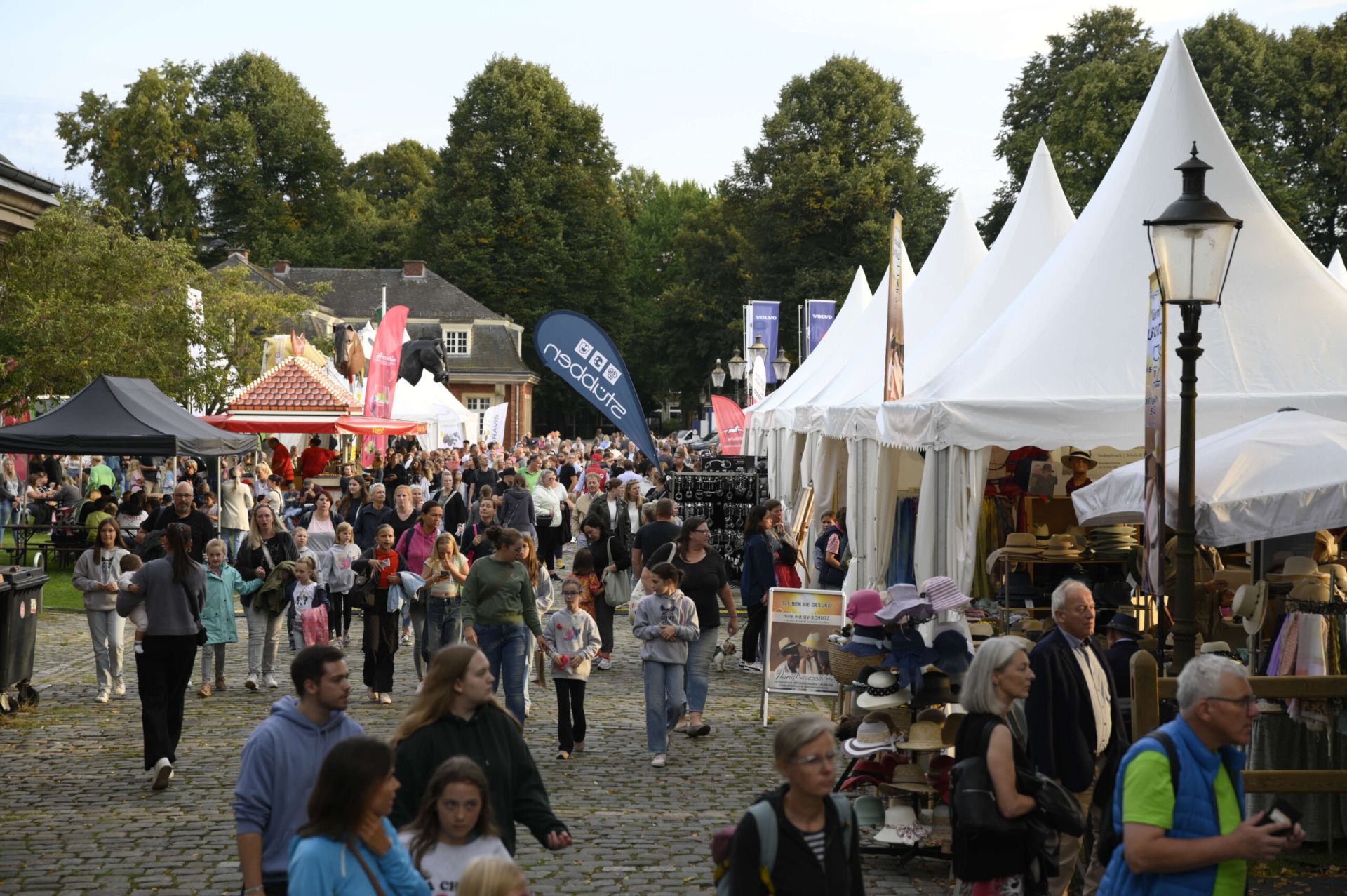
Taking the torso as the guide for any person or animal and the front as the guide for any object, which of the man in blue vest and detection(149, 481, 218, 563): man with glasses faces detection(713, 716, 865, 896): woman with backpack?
the man with glasses

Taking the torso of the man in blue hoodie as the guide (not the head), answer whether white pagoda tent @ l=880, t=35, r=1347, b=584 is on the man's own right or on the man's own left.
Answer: on the man's own left

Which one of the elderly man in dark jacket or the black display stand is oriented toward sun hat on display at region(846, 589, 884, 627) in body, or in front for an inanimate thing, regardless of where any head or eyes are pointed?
the black display stand

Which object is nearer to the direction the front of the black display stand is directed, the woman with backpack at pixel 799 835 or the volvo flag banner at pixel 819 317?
the woman with backpack

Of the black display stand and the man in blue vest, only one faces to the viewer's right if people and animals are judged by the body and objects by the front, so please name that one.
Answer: the man in blue vest

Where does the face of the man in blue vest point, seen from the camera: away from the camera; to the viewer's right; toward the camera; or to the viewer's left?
to the viewer's right

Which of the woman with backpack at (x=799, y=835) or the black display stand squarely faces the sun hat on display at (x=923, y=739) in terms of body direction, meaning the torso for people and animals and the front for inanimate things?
the black display stand

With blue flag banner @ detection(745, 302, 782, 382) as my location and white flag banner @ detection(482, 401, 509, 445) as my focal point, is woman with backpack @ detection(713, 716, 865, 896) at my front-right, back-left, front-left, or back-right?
back-left

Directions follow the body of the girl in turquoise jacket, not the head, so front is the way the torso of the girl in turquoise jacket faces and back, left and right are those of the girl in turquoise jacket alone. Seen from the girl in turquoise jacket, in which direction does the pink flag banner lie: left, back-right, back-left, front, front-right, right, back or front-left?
back

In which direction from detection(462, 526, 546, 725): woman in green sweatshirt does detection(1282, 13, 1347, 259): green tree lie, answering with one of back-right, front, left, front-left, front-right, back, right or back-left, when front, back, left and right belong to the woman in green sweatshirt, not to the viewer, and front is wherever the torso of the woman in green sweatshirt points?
back-left

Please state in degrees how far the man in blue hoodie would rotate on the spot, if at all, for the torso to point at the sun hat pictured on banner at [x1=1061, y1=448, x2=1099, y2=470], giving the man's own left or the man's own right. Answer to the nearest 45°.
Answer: approximately 90° to the man's own left
